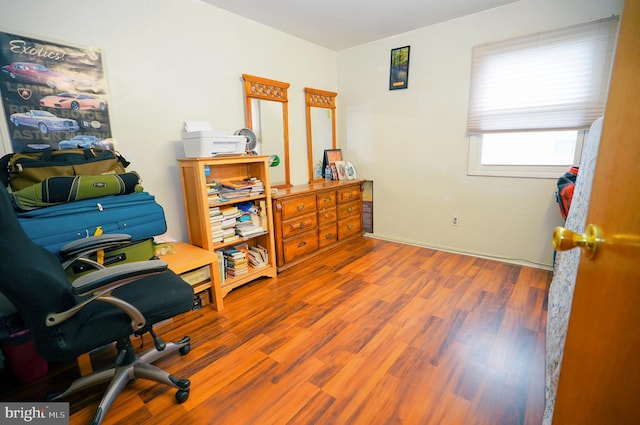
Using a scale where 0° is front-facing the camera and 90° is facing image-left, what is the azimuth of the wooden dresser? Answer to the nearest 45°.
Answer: approximately 315°

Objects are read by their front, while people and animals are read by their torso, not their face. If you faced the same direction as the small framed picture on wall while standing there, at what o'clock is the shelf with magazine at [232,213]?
The shelf with magazine is roughly at 12 o'clock from the small framed picture on wall.

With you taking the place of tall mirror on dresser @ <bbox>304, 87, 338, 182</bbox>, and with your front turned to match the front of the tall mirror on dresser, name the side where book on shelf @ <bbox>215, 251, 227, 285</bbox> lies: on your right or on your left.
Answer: on your right

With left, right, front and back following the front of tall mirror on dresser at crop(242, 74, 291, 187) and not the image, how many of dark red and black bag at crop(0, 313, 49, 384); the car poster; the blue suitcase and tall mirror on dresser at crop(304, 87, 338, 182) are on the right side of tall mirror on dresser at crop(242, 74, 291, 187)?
3

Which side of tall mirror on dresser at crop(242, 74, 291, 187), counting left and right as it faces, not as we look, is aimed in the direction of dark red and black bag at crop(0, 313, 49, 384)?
right

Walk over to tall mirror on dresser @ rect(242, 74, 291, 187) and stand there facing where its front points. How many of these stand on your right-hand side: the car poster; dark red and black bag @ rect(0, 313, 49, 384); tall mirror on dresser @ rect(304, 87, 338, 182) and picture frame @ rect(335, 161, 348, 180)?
2

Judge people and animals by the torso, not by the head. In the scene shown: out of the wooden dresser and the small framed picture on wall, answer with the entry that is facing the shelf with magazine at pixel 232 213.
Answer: the small framed picture on wall

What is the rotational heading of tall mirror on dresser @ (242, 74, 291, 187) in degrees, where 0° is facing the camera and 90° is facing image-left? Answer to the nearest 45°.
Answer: approximately 315°

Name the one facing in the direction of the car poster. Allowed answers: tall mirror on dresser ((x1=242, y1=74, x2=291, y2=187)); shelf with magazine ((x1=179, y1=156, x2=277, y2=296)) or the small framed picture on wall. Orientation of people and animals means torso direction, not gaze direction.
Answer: the small framed picture on wall

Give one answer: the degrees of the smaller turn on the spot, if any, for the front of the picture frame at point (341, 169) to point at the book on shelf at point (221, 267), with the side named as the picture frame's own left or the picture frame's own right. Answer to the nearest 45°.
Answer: approximately 45° to the picture frame's own right

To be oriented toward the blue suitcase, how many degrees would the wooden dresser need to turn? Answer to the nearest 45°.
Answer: approximately 90° to its right
